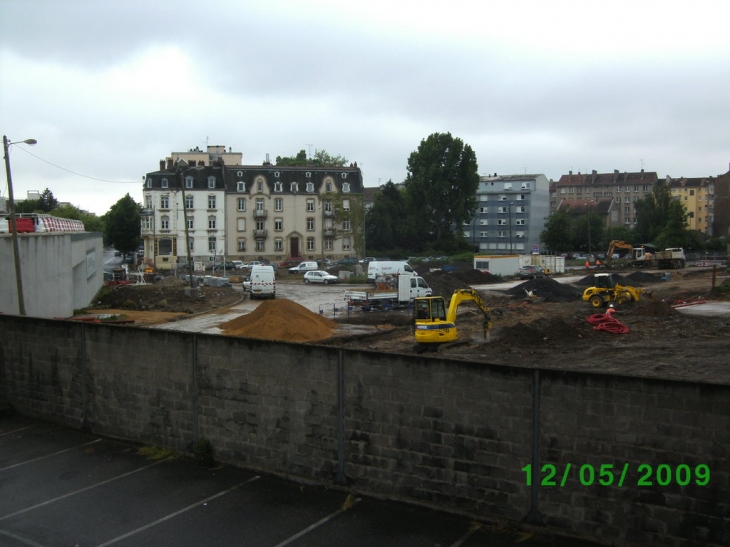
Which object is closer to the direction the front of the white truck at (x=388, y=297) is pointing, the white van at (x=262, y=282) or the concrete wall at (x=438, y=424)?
the concrete wall

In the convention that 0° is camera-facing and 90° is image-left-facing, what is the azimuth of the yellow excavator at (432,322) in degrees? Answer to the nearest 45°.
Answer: approximately 270°

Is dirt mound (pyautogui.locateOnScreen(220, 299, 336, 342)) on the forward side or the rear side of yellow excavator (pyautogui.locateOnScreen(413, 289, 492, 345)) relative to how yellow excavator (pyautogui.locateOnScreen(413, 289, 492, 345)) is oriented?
on the rear side

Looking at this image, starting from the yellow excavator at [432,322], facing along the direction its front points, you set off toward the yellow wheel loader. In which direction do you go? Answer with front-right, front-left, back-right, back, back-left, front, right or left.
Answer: front-left

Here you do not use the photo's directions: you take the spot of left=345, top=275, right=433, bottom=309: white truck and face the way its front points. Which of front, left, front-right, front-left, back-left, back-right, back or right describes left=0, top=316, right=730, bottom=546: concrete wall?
right

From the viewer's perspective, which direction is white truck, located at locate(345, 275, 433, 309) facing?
to the viewer's right

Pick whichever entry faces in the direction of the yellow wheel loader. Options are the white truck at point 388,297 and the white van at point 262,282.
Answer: the white truck

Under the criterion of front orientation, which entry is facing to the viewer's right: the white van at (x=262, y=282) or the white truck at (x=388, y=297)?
the white truck

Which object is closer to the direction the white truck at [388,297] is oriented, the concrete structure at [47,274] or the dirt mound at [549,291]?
the dirt mound

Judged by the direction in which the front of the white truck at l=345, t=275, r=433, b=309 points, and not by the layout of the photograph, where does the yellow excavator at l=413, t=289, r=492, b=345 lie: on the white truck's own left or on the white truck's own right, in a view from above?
on the white truck's own right

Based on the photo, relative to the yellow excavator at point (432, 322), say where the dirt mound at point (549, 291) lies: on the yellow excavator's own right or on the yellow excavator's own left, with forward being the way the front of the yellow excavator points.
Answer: on the yellow excavator's own left
